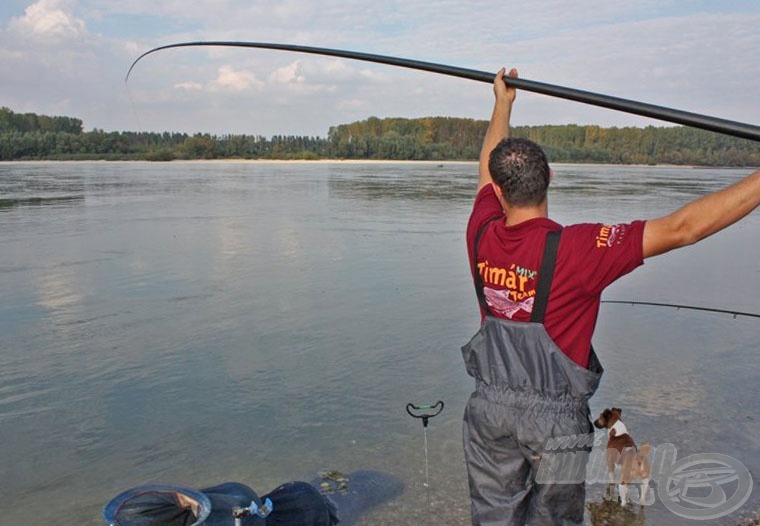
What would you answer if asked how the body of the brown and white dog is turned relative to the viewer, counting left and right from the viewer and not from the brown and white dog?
facing away from the viewer and to the left of the viewer

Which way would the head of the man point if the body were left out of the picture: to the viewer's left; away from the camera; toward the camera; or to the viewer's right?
away from the camera

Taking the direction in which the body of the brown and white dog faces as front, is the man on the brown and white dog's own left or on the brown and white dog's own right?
on the brown and white dog's own left
